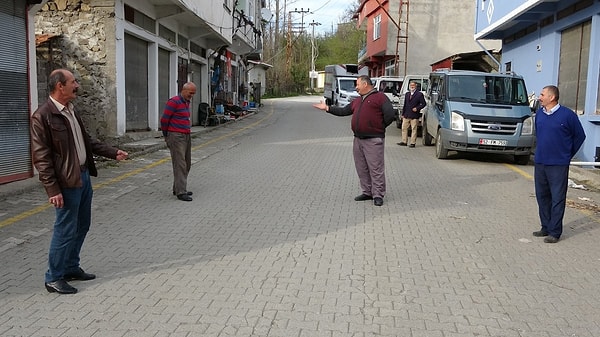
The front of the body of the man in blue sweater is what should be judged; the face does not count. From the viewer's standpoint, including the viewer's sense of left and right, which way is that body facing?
facing the viewer and to the left of the viewer

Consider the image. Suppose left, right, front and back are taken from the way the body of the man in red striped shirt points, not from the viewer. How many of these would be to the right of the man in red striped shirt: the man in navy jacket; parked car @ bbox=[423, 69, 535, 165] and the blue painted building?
0

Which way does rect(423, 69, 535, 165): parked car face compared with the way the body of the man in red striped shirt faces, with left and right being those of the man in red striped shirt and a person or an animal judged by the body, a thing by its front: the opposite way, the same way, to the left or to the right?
to the right

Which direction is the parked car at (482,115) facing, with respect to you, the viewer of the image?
facing the viewer

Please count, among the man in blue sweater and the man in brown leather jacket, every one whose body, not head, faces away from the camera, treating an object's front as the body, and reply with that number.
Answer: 0

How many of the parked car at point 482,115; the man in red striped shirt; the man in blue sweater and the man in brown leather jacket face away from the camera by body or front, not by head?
0

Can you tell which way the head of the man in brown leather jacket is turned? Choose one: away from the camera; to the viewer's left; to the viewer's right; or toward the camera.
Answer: to the viewer's right

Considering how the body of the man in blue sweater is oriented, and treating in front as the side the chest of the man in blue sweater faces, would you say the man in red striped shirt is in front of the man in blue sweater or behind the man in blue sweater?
in front

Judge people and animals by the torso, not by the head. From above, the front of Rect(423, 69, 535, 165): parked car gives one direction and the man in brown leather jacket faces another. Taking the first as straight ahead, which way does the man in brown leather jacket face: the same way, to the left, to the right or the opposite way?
to the left

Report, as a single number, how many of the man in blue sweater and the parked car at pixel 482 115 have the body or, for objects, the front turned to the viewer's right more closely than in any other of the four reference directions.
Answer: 0

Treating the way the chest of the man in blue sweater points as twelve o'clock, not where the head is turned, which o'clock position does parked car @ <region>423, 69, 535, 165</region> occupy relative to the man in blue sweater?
The parked car is roughly at 4 o'clock from the man in blue sweater.
